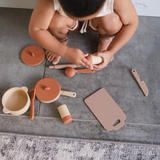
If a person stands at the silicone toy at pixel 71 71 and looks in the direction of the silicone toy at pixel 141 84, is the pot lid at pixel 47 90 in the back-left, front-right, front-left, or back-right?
back-right

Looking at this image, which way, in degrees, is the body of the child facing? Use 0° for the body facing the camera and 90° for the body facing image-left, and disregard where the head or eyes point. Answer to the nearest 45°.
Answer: approximately 0°
